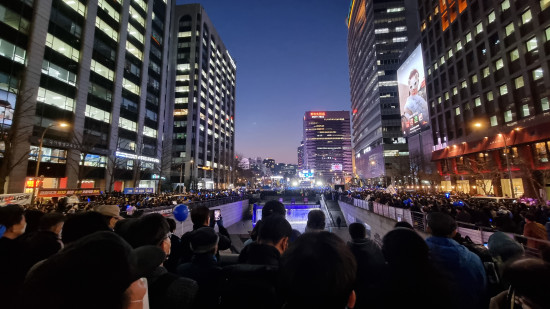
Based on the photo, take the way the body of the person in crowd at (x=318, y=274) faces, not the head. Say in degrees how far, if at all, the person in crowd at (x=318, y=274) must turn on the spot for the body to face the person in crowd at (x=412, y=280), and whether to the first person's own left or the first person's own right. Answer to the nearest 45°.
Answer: approximately 45° to the first person's own right

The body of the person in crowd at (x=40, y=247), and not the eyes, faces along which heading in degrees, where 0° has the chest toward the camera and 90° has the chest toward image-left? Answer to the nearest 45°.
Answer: approximately 225°

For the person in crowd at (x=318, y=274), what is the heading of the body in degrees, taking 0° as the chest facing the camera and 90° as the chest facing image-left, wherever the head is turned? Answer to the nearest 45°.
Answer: approximately 180°

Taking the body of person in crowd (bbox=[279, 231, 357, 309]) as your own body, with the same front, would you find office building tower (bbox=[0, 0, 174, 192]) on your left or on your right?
on your left

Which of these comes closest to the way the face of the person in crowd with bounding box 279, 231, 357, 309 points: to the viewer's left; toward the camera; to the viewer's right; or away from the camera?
away from the camera

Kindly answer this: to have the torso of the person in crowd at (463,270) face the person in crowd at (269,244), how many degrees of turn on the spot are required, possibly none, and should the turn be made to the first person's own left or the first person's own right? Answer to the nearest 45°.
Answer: approximately 135° to the first person's own left

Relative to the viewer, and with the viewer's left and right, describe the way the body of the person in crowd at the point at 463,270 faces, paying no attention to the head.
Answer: facing away from the viewer

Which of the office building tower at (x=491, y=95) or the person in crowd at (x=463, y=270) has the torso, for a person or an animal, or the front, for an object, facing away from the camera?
the person in crowd

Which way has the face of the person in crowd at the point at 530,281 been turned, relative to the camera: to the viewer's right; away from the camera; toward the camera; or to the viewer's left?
away from the camera

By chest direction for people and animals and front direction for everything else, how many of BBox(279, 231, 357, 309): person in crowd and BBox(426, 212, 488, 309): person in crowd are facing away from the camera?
2

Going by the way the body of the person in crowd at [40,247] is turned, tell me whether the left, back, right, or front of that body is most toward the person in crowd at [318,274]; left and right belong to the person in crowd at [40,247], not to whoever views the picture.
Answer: right

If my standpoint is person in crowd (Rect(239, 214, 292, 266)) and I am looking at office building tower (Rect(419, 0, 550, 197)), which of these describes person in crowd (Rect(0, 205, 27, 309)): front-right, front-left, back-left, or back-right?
back-left

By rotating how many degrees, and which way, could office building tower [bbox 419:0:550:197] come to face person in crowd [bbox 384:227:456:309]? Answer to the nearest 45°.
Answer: approximately 45° to its left

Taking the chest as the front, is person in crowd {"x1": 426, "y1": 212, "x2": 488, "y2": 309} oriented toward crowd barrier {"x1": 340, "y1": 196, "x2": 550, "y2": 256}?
yes

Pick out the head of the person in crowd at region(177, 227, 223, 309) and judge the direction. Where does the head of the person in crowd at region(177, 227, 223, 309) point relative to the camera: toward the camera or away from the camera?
away from the camera
